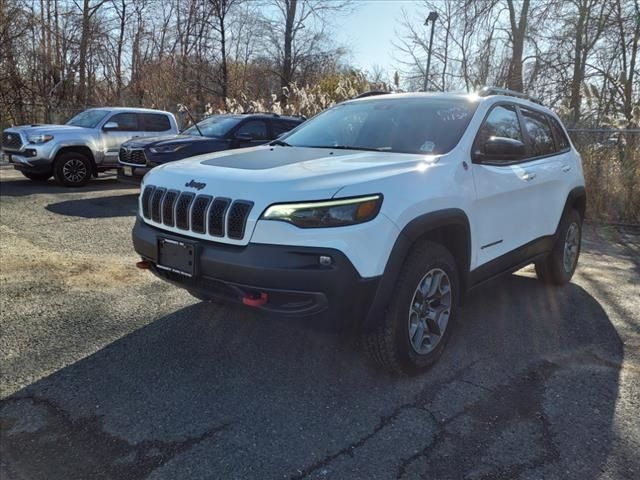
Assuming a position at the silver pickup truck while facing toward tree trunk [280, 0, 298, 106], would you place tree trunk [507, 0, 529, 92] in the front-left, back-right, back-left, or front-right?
front-right

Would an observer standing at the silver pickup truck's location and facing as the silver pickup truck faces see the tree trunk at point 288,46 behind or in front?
behind

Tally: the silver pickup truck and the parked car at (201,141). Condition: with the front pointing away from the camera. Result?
0

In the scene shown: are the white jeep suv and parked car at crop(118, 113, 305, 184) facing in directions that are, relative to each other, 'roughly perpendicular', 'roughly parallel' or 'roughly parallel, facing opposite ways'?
roughly parallel

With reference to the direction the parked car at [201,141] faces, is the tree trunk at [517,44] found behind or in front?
behind

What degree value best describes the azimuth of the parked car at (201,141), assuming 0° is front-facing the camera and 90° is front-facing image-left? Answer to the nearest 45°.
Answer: approximately 45°

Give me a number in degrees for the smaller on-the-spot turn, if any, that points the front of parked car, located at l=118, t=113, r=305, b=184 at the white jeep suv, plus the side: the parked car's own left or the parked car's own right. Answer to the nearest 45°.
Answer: approximately 45° to the parked car's own left

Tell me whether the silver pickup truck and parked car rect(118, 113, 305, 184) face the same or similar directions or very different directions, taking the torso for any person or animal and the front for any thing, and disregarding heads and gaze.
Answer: same or similar directions

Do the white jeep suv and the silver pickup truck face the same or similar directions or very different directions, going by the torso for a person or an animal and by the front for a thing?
same or similar directions

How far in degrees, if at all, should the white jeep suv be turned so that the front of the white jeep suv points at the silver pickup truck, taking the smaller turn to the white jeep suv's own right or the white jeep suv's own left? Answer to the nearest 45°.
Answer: approximately 90° to the white jeep suv's own right

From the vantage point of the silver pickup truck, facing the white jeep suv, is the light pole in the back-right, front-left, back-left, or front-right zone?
back-left

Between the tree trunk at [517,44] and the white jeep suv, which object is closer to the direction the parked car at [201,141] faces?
the white jeep suv

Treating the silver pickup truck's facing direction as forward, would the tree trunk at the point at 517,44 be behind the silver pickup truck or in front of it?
behind

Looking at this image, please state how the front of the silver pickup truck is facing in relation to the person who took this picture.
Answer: facing the viewer and to the left of the viewer
